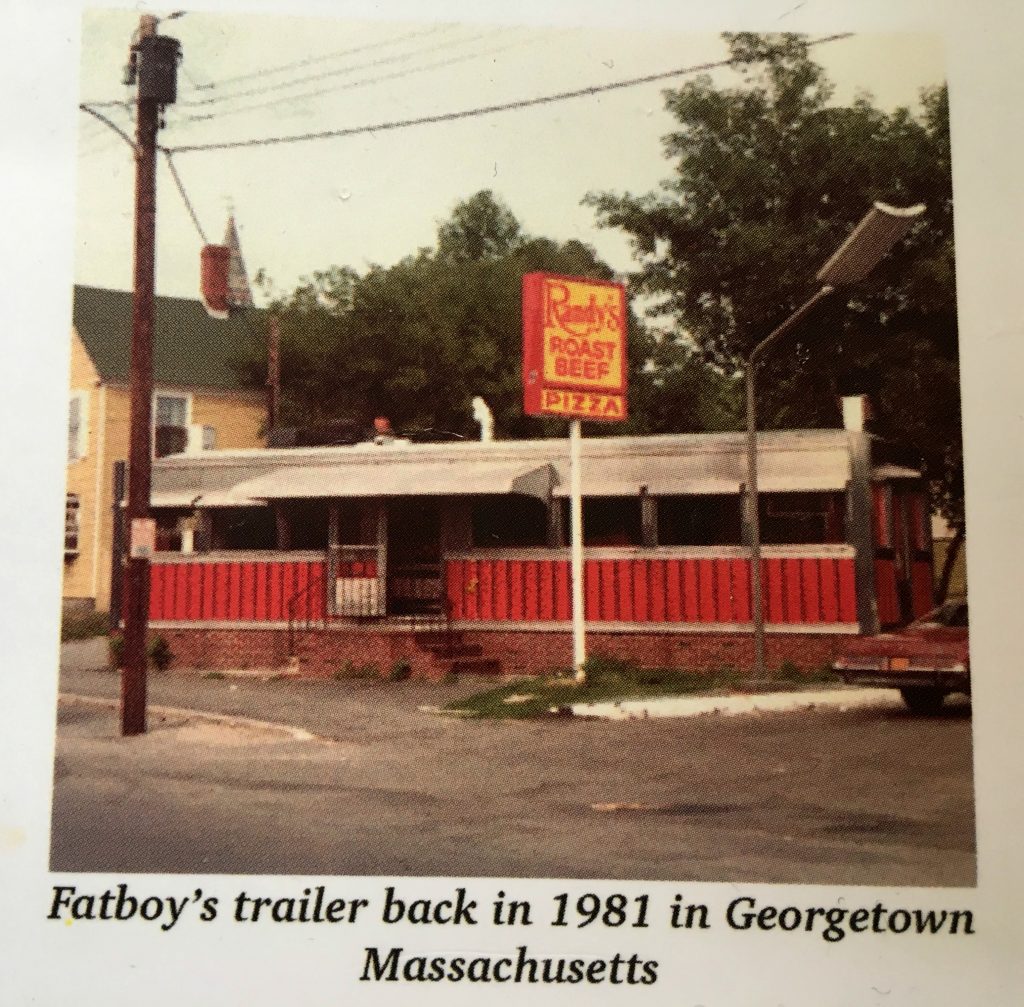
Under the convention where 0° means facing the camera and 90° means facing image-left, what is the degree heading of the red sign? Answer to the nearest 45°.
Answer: approximately 315°

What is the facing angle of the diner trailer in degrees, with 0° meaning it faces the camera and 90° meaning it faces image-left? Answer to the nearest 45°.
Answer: approximately 0°

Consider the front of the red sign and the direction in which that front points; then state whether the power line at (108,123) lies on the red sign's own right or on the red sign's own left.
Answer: on the red sign's own right

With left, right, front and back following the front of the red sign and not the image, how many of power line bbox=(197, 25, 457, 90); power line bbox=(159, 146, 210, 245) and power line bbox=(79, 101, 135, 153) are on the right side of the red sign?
3

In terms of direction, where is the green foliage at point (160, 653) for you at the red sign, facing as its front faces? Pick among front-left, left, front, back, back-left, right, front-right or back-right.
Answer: back-right

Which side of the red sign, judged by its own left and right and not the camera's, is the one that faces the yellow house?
right
